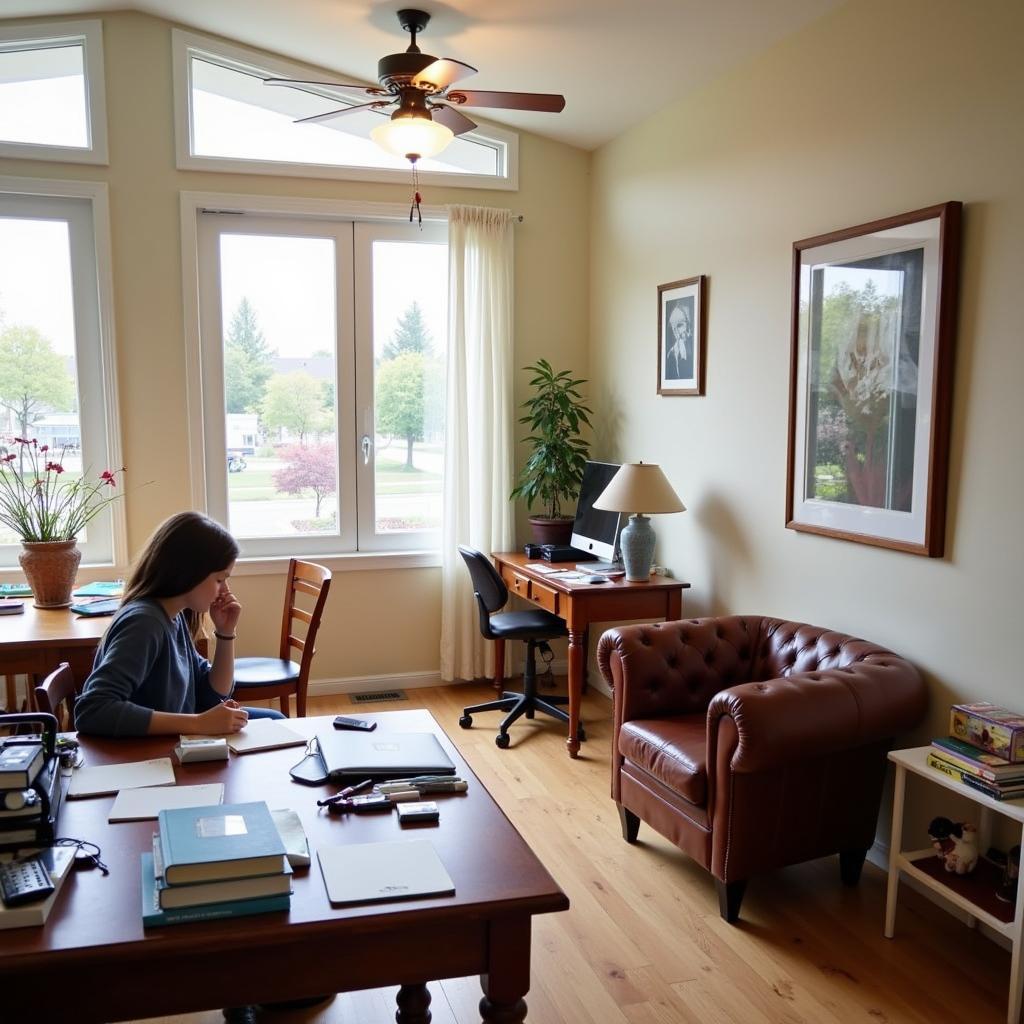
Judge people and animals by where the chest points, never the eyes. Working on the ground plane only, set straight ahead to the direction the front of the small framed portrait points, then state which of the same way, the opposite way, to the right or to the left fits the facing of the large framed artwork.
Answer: the same way

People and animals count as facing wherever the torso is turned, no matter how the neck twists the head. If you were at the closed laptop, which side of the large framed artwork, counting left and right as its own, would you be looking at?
front

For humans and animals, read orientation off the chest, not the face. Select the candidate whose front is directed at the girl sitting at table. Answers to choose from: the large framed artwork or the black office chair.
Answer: the large framed artwork

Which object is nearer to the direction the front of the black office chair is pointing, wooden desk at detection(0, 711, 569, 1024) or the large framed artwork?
the large framed artwork

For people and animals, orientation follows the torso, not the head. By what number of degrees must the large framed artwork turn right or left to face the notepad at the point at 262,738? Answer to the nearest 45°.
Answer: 0° — it already faces it

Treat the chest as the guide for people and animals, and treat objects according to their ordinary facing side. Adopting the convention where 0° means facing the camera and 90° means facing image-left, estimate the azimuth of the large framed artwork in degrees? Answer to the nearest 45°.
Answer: approximately 45°

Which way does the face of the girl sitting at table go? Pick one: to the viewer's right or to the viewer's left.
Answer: to the viewer's right

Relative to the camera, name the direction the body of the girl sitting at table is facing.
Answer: to the viewer's right

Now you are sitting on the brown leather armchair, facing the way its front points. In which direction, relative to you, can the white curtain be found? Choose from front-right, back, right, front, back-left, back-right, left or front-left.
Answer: right

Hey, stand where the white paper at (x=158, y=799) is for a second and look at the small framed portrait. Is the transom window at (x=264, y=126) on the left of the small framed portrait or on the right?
left

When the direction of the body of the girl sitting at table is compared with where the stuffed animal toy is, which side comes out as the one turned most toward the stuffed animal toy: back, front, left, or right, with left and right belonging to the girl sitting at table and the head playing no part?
front

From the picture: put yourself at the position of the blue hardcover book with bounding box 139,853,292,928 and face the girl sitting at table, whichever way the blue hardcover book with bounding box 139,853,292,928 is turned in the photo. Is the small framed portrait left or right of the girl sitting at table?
right

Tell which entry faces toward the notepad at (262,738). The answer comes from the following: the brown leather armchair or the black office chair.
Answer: the brown leather armchair
